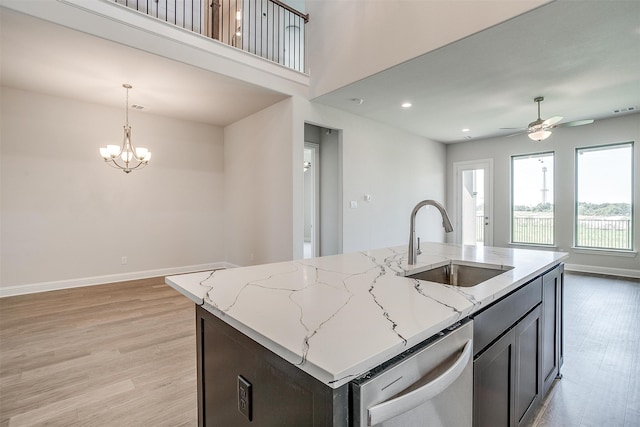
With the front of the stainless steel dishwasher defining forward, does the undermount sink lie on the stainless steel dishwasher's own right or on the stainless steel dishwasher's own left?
on the stainless steel dishwasher's own left

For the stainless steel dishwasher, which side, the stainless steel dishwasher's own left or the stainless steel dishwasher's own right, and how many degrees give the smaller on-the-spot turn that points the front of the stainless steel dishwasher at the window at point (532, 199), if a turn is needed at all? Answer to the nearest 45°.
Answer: approximately 135° to the stainless steel dishwasher's own left

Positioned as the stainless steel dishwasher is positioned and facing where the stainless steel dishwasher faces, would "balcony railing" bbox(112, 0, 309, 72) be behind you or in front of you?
behind

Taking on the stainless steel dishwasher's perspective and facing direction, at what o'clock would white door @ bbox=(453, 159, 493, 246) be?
The white door is roughly at 8 o'clock from the stainless steel dishwasher.

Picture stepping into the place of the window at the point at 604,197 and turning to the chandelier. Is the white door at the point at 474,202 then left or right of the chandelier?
right

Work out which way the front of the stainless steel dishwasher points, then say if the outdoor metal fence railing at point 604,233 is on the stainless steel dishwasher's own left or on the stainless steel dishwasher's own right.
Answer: on the stainless steel dishwasher's own left

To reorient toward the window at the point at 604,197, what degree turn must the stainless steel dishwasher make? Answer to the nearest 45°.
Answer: approximately 90° to its left
